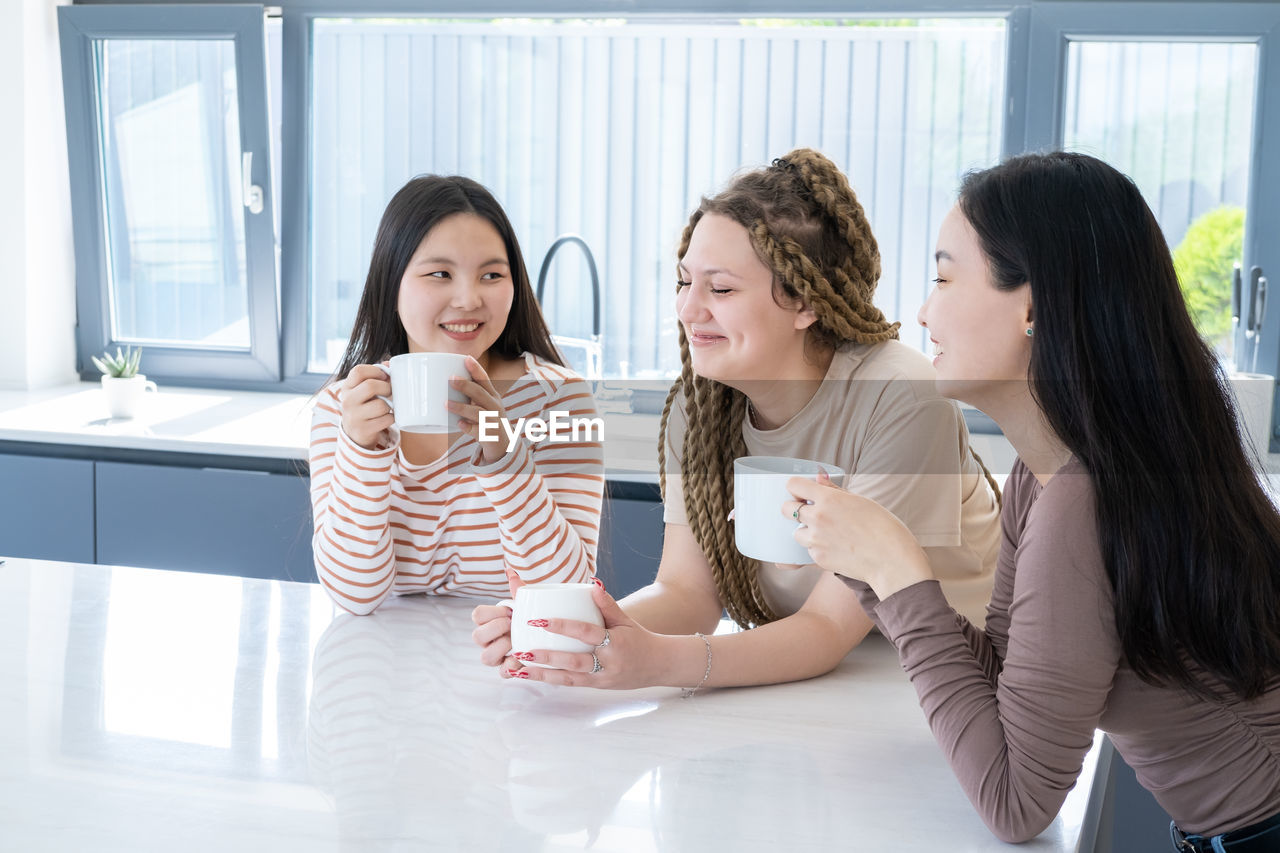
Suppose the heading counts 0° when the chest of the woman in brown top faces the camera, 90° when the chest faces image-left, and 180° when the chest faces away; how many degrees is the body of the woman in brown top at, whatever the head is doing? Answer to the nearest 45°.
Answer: approximately 90°

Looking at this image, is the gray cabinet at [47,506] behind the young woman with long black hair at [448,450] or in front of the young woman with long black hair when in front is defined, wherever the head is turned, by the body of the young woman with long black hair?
behind

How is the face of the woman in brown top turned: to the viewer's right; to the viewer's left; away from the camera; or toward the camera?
to the viewer's left

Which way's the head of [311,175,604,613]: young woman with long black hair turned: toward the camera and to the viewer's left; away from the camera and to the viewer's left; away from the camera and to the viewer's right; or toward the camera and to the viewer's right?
toward the camera and to the viewer's right

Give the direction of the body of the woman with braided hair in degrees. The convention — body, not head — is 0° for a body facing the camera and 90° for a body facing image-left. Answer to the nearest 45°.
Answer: approximately 45°

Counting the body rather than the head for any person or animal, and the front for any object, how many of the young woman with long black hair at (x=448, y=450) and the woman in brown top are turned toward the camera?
1

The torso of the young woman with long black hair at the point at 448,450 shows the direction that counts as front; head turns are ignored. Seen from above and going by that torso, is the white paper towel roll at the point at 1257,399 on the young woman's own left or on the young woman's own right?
on the young woman's own left

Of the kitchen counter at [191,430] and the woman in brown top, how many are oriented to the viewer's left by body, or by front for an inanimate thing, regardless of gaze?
1

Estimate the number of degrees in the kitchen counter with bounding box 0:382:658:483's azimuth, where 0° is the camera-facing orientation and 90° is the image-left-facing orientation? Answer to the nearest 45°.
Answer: approximately 0°
